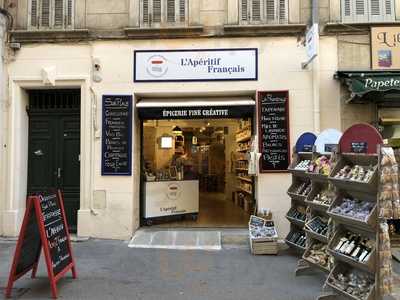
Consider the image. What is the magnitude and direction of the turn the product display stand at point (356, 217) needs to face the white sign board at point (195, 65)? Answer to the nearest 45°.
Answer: approximately 90° to its right

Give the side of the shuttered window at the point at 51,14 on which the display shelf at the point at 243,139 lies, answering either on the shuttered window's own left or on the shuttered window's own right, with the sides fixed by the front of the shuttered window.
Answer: on the shuttered window's own left

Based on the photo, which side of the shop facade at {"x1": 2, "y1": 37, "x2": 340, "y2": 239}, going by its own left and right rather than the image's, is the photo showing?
front

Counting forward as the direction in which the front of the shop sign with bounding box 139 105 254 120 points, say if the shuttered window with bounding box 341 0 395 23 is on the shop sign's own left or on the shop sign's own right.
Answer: on the shop sign's own left

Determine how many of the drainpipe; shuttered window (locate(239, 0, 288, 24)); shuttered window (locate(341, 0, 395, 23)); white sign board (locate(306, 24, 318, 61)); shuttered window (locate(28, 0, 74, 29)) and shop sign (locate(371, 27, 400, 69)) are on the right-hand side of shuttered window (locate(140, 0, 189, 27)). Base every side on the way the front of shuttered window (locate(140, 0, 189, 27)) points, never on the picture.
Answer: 1

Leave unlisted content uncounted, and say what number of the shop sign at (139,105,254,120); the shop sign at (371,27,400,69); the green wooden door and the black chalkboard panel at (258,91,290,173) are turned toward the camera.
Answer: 4

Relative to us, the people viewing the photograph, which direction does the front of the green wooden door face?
facing the viewer

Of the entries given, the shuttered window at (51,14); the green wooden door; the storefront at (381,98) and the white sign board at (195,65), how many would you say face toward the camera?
4

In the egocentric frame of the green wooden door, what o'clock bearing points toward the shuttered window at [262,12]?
The shuttered window is roughly at 10 o'clock from the green wooden door.

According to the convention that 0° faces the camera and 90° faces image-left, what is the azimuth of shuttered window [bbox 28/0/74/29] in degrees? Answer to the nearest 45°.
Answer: approximately 0°

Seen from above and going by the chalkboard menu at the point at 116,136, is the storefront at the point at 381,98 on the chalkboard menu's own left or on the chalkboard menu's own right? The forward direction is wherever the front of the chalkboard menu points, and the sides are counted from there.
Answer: on the chalkboard menu's own left

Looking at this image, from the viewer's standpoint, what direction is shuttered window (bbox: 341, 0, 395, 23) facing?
toward the camera

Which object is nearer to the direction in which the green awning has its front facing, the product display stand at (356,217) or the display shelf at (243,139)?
the product display stand

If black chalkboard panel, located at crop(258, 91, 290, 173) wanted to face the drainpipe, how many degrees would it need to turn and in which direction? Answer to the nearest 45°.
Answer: approximately 90° to its left
